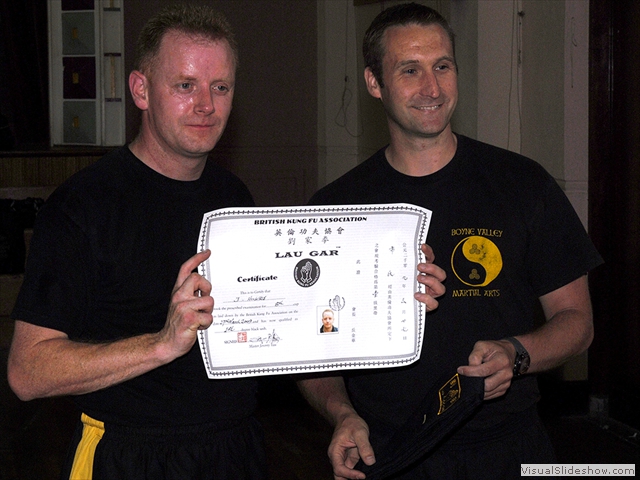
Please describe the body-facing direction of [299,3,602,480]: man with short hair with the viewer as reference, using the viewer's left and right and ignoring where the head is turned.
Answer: facing the viewer

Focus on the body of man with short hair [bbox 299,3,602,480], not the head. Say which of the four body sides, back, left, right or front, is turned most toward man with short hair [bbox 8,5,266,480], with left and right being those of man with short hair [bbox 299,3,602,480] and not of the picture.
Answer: right

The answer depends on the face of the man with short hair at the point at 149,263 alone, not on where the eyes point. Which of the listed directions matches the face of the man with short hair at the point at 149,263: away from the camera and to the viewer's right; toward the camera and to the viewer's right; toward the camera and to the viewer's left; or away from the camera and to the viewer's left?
toward the camera and to the viewer's right

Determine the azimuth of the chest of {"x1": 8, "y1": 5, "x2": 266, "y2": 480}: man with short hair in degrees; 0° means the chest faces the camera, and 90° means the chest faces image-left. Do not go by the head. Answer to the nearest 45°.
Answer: approximately 315°

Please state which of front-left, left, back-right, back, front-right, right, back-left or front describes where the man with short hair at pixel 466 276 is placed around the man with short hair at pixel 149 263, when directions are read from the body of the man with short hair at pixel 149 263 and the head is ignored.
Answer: front-left

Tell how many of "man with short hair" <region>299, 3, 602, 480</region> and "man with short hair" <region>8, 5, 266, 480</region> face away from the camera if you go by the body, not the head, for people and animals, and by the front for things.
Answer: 0
